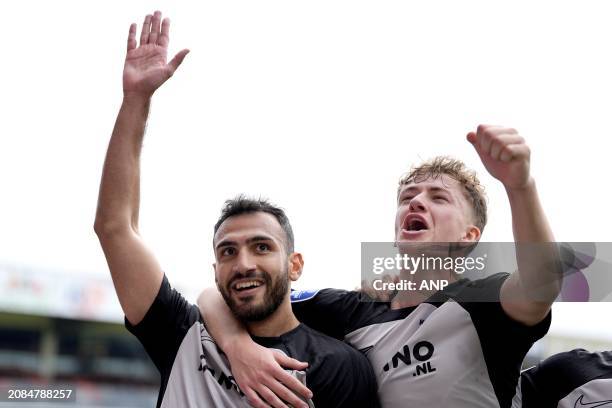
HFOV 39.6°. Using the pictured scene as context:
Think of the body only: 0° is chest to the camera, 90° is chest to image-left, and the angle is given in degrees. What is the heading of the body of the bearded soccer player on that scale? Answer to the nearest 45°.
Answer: approximately 45°
